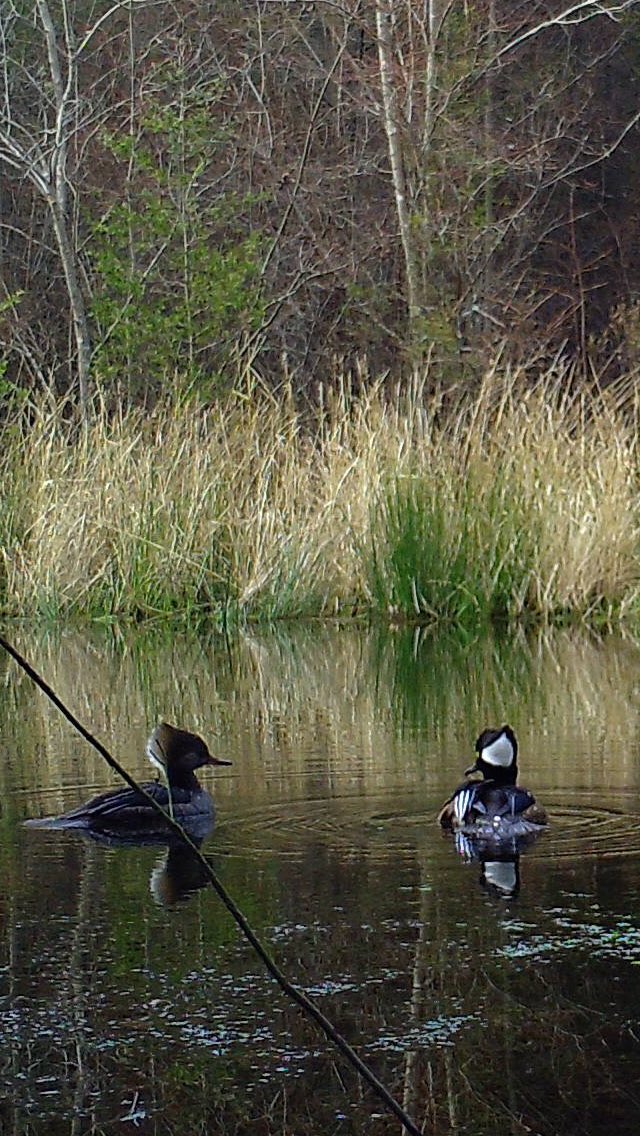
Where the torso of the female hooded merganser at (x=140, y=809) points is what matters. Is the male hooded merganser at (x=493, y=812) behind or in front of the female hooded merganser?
in front

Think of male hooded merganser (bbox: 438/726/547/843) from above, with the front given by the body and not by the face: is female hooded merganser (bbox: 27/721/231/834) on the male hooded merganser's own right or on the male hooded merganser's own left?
on the male hooded merganser's own left

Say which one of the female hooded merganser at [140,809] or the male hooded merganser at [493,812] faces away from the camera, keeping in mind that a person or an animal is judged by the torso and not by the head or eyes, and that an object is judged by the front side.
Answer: the male hooded merganser

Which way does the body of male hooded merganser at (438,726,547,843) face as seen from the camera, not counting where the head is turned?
away from the camera

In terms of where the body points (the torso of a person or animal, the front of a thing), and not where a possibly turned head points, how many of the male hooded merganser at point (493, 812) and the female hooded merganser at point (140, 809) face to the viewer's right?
1

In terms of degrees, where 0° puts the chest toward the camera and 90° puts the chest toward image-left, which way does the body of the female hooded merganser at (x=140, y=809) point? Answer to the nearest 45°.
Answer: approximately 270°
